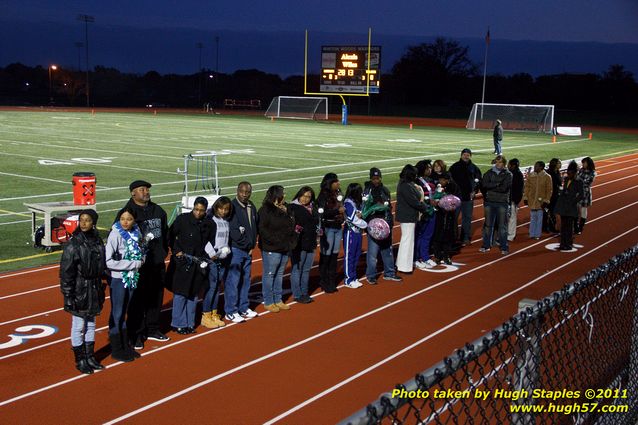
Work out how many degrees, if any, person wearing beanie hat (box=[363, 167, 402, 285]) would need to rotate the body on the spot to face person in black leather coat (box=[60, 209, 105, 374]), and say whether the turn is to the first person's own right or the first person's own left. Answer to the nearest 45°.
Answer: approximately 45° to the first person's own right

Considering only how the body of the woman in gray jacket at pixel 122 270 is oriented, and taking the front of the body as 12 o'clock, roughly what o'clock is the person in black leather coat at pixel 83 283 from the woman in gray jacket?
The person in black leather coat is roughly at 3 o'clock from the woman in gray jacket.

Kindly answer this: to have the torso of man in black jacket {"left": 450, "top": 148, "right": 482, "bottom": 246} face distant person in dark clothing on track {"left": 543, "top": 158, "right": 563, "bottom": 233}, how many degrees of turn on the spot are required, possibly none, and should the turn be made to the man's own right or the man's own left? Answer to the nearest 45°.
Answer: approximately 135° to the man's own left

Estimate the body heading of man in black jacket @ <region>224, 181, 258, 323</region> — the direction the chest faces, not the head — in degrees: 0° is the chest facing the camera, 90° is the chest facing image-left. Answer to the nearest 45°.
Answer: approximately 315°

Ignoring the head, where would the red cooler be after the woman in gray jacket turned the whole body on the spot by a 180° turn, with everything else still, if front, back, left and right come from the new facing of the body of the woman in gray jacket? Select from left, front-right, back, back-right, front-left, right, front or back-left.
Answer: front-right

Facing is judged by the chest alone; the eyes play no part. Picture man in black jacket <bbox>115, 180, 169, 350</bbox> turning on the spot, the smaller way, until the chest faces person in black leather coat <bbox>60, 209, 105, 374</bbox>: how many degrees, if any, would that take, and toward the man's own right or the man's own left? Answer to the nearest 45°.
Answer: approximately 90° to the man's own right

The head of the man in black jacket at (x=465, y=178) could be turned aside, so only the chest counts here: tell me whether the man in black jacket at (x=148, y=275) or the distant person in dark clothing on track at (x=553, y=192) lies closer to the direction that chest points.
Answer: the man in black jacket

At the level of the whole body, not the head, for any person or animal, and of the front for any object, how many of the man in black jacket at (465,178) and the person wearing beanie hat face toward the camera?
2

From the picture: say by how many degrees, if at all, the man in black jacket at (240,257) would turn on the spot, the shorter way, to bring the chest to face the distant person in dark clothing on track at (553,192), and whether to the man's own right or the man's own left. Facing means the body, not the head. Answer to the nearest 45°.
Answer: approximately 90° to the man's own left

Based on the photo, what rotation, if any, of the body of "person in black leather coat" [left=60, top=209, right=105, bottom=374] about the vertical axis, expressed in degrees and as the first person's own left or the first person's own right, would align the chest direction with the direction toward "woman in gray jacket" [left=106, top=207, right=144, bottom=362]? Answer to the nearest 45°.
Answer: approximately 90° to the first person's own left

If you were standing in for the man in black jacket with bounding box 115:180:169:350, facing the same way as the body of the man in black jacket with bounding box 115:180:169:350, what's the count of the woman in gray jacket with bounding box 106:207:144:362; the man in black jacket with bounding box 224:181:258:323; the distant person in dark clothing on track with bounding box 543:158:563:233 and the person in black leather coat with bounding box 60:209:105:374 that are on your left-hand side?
2

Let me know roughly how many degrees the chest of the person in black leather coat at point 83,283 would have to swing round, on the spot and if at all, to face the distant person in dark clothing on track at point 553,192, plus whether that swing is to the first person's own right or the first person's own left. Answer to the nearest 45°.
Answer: approximately 90° to the first person's own left
